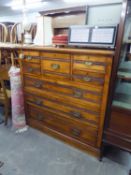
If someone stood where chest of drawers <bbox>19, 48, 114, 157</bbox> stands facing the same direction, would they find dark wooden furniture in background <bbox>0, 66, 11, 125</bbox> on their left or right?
on their right

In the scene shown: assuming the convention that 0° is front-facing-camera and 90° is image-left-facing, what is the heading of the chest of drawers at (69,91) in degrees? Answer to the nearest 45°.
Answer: approximately 45°

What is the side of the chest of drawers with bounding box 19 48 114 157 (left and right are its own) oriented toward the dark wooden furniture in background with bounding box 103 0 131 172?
left
